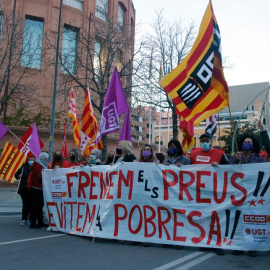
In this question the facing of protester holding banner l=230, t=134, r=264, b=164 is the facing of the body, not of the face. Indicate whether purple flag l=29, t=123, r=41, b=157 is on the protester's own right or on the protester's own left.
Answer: on the protester's own right

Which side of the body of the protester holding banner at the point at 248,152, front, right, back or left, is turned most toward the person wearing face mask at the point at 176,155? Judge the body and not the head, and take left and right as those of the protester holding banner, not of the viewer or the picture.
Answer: right

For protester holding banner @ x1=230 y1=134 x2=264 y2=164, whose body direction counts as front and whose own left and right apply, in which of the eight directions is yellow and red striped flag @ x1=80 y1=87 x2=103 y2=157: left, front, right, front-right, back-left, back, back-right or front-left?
back-right

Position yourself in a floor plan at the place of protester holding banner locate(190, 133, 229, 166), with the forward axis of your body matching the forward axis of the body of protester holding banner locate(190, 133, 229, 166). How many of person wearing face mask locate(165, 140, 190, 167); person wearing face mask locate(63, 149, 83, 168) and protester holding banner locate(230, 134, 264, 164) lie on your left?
1

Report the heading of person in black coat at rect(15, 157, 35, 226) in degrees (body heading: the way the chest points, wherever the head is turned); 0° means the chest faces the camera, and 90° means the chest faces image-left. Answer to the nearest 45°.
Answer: approximately 315°

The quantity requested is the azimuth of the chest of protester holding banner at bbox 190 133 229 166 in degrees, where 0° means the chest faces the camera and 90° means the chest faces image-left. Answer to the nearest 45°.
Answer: approximately 0°

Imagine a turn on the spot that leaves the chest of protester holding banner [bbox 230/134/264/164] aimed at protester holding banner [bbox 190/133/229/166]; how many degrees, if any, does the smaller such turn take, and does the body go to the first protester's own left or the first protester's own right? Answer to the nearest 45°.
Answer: approximately 90° to the first protester's own right
